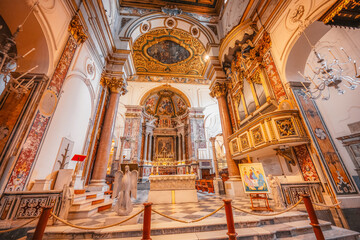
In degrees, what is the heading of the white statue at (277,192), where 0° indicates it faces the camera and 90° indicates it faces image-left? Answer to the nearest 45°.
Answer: approximately 45°

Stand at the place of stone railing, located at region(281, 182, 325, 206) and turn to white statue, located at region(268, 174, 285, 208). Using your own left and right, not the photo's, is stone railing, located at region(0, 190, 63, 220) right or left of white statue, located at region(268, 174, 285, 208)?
left

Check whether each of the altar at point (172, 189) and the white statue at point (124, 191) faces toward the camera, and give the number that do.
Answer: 2

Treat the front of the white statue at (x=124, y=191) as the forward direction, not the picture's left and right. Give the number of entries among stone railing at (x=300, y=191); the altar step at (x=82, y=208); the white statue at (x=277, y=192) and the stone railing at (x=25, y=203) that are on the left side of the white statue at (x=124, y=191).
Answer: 2

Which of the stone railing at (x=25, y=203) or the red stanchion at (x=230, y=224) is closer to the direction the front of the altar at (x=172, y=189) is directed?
the red stanchion

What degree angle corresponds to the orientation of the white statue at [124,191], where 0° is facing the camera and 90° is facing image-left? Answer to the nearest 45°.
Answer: approximately 0°

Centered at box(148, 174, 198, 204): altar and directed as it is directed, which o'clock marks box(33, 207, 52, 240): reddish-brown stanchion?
The reddish-brown stanchion is roughly at 1 o'clock from the altar.

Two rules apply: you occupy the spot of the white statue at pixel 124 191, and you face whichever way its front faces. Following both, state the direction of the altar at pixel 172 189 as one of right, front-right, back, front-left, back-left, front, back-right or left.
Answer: back-left

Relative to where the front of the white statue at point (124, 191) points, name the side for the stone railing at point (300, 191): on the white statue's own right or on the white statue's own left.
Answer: on the white statue's own left

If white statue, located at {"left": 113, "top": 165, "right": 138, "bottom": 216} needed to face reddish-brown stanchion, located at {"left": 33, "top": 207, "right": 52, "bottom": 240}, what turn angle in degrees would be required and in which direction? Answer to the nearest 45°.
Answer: approximately 45° to its right

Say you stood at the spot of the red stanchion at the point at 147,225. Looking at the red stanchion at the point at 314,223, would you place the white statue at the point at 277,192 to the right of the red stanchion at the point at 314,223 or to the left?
left
